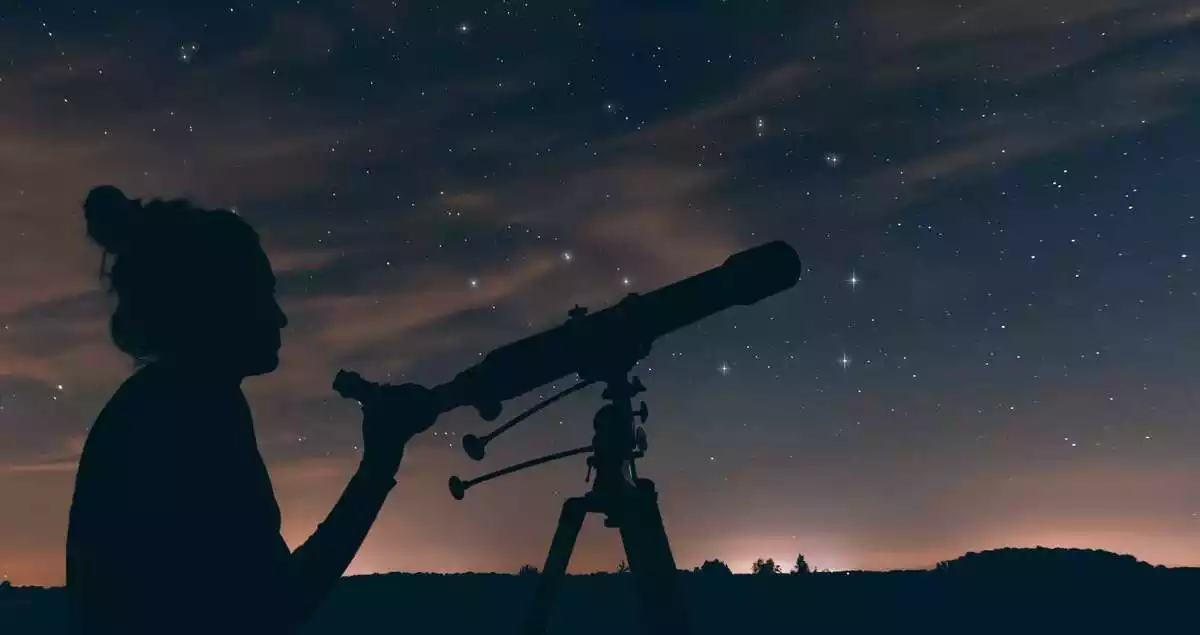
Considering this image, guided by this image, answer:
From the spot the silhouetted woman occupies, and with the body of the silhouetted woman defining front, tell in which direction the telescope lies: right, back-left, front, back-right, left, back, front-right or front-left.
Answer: front-left

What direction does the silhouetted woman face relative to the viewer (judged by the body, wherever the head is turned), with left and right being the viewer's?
facing to the right of the viewer

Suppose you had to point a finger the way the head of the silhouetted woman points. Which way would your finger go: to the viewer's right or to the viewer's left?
to the viewer's right
